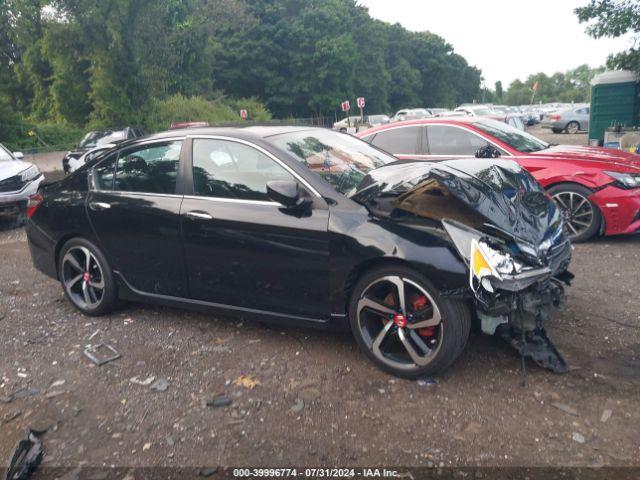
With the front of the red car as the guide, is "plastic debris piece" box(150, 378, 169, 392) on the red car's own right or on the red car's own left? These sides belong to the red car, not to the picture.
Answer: on the red car's own right

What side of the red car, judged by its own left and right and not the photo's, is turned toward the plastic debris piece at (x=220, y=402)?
right

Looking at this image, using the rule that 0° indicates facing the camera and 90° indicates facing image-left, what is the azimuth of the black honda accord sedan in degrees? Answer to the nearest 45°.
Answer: approximately 315°

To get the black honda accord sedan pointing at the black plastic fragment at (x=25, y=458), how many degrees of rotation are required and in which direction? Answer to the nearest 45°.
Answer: approximately 90° to its right

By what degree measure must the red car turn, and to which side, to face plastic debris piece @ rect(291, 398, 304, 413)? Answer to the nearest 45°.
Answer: approximately 90° to its right

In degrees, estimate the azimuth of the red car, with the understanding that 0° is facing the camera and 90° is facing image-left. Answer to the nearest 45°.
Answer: approximately 315°

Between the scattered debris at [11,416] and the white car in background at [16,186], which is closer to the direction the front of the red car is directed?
the scattered debris

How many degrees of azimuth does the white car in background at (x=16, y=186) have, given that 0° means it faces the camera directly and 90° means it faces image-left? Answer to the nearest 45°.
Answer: approximately 315°
